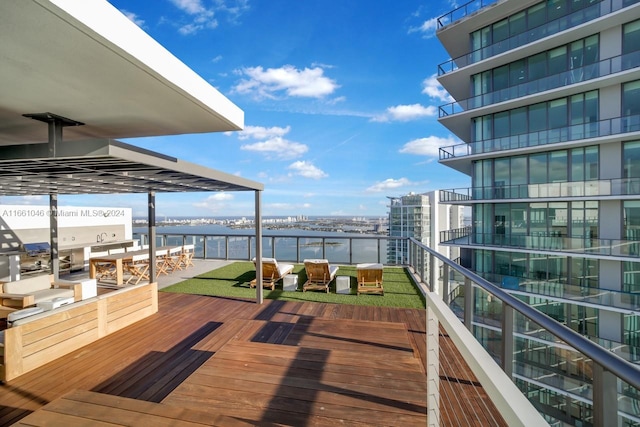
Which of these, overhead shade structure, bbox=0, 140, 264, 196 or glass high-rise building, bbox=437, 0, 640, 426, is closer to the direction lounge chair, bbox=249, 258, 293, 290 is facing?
the glass high-rise building

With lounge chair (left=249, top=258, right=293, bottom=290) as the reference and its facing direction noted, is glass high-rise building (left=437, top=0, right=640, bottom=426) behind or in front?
in front

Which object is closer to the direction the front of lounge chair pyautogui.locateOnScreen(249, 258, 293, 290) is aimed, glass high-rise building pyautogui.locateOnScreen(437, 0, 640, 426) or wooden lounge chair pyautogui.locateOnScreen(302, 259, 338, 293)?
the glass high-rise building

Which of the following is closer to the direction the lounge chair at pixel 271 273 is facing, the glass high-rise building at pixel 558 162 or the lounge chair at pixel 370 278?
the glass high-rise building
